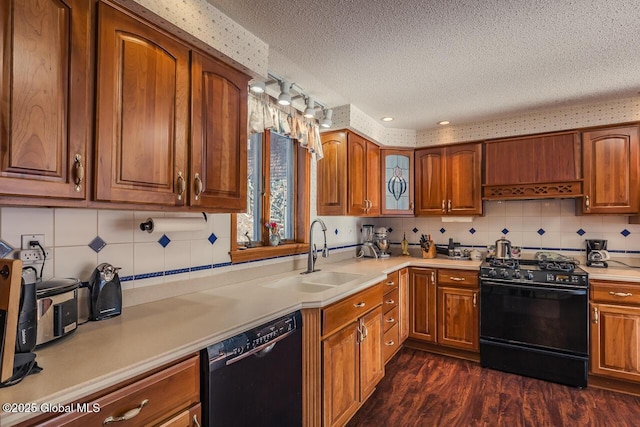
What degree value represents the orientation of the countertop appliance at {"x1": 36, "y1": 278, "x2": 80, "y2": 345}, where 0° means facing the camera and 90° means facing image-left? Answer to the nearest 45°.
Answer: approximately 315°

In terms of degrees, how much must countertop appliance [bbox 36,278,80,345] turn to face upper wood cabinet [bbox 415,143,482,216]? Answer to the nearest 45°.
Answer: approximately 45° to its left

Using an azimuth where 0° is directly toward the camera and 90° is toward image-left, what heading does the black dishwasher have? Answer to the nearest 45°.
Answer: approximately 315°

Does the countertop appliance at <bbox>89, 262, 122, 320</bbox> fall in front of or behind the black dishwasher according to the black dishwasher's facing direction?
behind

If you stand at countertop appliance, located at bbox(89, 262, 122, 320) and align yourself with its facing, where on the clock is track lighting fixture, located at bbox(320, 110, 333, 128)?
The track lighting fixture is roughly at 10 o'clock from the countertop appliance.

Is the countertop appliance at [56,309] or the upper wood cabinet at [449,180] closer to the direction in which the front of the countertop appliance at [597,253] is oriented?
the countertop appliance

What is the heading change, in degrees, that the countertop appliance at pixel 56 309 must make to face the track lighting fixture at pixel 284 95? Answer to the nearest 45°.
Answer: approximately 45° to its left

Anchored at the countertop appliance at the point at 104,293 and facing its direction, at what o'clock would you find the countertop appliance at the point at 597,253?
the countertop appliance at the point at 597,253 is roughly at 11 o'clock from the countertop appliance at the point at 104,293.

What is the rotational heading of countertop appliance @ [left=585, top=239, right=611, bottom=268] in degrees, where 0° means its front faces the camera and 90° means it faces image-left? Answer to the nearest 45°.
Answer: approximately 0°

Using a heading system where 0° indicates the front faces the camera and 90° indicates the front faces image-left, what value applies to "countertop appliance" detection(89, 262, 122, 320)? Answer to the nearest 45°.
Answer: approximately 315°

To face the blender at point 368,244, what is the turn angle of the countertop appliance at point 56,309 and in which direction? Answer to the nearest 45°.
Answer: approximately 45° to its left
